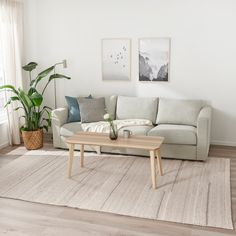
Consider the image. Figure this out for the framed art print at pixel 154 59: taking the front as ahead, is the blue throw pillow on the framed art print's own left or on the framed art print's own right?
on the framed art print's own right

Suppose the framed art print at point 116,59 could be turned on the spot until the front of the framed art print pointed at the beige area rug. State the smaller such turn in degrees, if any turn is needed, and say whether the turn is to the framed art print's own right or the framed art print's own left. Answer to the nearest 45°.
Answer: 0° — it already faces it

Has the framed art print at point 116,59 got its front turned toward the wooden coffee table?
yes

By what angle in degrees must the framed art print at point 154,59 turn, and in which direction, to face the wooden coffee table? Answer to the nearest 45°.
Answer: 0° — it already faces it

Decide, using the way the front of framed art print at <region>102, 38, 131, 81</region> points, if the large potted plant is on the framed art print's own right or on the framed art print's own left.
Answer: on the framed art print's own right

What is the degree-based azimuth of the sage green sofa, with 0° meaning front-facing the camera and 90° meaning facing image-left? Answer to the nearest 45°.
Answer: approximately 0°

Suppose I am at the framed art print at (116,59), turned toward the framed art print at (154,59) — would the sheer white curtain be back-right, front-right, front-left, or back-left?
back-right

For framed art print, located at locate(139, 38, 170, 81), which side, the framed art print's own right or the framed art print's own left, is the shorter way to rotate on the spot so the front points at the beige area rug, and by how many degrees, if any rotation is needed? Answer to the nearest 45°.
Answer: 0° — it already faces it

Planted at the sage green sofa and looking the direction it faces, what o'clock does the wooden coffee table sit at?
The wooden coffee table is roughly at 1 o'clock from the sage green sofa.

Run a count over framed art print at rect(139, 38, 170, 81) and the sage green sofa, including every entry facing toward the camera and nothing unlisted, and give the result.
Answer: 2
